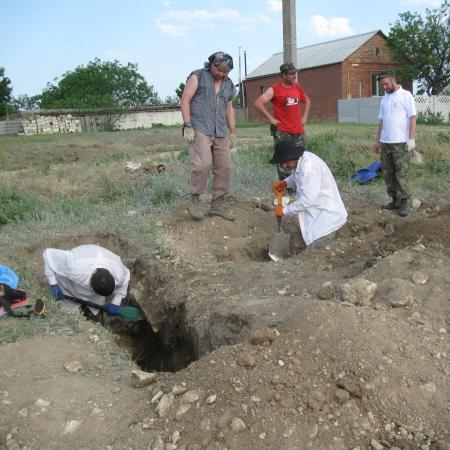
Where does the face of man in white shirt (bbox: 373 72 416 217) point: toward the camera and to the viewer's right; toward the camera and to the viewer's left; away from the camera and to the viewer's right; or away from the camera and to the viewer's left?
toward the camera and to the viewer's left

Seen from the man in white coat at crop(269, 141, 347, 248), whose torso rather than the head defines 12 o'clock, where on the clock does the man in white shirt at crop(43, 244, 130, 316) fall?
The man in white shirt is roughly at 11 o'clock from the man in white coat.

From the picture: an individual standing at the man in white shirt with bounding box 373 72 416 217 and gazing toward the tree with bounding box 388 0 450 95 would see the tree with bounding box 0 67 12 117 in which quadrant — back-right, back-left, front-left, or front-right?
front-left

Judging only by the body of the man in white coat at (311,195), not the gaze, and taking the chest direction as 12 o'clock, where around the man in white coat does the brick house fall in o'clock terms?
The brick house is roughly at 3 o'clock from the man in white coat.

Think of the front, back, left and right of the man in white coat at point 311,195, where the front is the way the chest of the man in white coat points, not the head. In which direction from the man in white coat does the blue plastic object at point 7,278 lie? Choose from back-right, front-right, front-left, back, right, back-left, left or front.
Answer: front-left

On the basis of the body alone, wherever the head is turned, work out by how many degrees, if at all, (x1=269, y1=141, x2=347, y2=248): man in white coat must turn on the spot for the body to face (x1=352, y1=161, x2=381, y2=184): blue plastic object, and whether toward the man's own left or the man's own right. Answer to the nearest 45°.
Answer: approximately 90° to the man's own right

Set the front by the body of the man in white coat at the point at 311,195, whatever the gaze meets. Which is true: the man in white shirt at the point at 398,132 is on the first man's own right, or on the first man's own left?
on the first man's own right

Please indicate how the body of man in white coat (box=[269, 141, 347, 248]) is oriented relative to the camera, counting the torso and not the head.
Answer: to the viewer's left

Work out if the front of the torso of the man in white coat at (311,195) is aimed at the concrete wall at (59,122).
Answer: no
